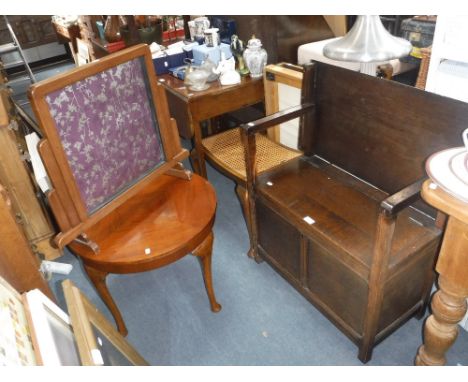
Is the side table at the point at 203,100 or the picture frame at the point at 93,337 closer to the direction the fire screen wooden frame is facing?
the picture frame

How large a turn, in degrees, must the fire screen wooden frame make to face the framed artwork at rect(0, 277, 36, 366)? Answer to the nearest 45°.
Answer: approximately 45° to its right

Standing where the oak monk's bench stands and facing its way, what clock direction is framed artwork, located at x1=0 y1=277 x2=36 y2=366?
The framed artwork is roughly at 12 o'clock from the oak monk's bench.

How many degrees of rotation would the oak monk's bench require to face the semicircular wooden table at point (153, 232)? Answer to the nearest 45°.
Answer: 0° — it already faces it

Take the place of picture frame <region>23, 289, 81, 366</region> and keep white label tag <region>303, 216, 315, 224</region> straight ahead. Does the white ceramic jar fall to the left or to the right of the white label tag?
left

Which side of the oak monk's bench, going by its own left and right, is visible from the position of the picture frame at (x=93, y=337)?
front

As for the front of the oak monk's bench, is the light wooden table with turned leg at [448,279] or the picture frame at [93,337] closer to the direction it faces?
the picture frame

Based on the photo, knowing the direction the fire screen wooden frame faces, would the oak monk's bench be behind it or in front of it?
in front

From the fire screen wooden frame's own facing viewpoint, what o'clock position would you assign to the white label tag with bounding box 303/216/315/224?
The white label tag is roughly at 11 o'clock from the fire screen wooden frame.

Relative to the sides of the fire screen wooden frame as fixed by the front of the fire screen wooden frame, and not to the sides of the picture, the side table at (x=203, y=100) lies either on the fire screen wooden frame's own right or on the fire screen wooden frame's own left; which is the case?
on the fire screen wooden frame's own left

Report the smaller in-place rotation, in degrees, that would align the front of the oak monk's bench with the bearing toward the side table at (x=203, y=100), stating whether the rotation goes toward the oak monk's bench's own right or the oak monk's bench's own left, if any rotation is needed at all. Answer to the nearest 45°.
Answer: approximately 90° to the oak monk's bench's own right

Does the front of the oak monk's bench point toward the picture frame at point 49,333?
yes

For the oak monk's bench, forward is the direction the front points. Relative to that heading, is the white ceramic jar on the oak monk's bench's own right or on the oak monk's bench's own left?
on the oak monk's bench's own right

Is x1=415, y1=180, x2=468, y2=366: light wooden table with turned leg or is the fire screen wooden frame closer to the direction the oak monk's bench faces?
the fire screen wooden frame

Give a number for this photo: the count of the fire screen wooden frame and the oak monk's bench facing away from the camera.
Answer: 0
